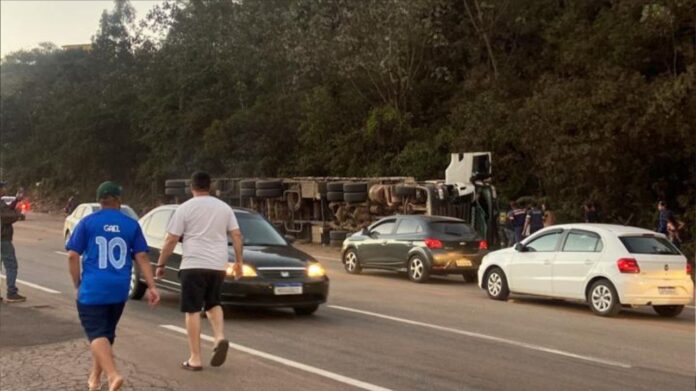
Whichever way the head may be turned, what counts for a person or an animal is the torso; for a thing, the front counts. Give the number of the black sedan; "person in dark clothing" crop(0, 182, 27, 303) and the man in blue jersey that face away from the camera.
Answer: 1

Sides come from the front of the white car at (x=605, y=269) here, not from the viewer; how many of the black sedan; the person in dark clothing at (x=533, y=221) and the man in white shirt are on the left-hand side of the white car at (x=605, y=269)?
2

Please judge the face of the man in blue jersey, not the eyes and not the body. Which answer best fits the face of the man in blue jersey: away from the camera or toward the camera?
away from the camera

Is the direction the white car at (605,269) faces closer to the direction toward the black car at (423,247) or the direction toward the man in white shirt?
the black car

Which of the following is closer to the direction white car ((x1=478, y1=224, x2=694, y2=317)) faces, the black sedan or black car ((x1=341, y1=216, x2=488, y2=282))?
the black car

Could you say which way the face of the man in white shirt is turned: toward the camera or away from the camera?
away from the camera

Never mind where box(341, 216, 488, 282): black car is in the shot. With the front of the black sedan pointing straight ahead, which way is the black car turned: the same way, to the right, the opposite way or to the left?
the opposite way

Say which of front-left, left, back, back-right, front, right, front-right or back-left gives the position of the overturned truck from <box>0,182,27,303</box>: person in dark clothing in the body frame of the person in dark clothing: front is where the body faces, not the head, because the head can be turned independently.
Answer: front-left

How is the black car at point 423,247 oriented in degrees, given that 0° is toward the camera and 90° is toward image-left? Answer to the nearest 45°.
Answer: approximately 135°

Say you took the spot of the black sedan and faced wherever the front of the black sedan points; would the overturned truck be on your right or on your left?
on your left

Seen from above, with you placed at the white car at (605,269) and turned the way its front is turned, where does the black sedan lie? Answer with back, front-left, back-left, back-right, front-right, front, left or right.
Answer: left

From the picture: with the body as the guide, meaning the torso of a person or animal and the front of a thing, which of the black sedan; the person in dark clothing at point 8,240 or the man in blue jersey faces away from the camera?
the man in blue jersey

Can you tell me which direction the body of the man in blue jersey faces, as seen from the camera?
away from the camera

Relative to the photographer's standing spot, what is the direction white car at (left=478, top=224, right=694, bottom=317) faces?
facing away from the viewer and to the left of the viewer

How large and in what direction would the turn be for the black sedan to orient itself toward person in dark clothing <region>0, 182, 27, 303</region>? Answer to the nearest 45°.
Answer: approximately 180°
